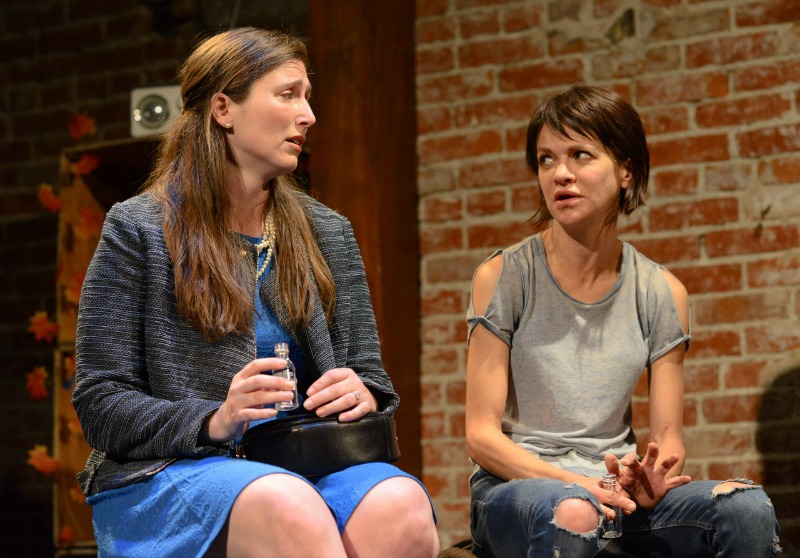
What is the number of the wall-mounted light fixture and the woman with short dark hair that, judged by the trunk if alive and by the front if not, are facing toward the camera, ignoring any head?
2

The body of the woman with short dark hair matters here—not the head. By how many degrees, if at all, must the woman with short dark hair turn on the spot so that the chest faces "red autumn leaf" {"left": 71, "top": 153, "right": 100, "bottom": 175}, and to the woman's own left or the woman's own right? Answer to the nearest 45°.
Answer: approximately 135° to the woman's own right

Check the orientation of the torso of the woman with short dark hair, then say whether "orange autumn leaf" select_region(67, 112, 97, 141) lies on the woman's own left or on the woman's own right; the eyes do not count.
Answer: on the woman's own right

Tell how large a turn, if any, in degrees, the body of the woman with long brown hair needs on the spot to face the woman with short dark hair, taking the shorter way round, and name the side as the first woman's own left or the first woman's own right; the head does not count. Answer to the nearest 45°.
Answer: approximately 90° to the first woman's own left

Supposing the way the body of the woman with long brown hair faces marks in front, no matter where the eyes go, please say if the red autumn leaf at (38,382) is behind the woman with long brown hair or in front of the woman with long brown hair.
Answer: behind

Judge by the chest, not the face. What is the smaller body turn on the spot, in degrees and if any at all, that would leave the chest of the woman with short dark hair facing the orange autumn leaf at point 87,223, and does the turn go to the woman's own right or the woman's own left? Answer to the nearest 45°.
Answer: approximately 135° to the woman's own right

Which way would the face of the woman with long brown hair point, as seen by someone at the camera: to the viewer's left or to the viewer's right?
to the viewer's right

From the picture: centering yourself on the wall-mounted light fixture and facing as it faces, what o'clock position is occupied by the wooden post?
The wooden post is roughly at 10 o'clock from the wall-mounted light fixture.
